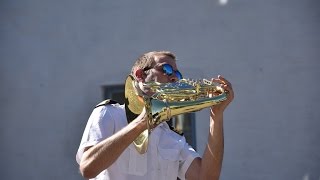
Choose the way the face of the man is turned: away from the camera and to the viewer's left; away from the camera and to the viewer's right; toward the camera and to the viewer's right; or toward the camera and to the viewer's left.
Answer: toward the camera and to the viewer's right

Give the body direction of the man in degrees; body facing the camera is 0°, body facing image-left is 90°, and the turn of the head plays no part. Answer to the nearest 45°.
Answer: approximately 315°
